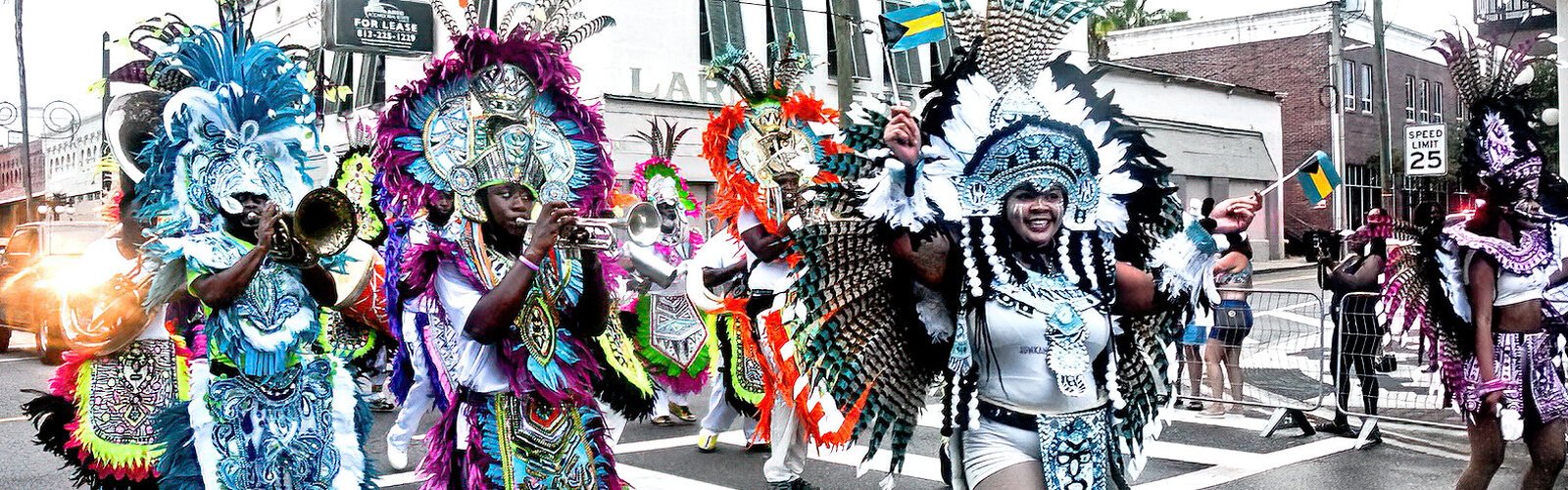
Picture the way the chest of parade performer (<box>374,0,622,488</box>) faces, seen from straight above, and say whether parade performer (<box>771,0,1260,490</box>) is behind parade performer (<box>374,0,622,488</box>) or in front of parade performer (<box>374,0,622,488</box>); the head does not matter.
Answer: in front

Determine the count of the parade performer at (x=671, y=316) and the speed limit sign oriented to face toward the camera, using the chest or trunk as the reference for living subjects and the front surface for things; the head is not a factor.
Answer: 2

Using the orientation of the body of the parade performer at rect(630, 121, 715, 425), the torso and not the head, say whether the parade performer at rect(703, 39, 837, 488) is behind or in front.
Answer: in front

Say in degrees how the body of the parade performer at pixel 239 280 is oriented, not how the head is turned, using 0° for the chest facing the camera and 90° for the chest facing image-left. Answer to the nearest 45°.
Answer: approximately 315°

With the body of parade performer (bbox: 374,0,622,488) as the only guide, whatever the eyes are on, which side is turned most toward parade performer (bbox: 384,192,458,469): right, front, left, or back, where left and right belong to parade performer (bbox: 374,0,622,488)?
back
